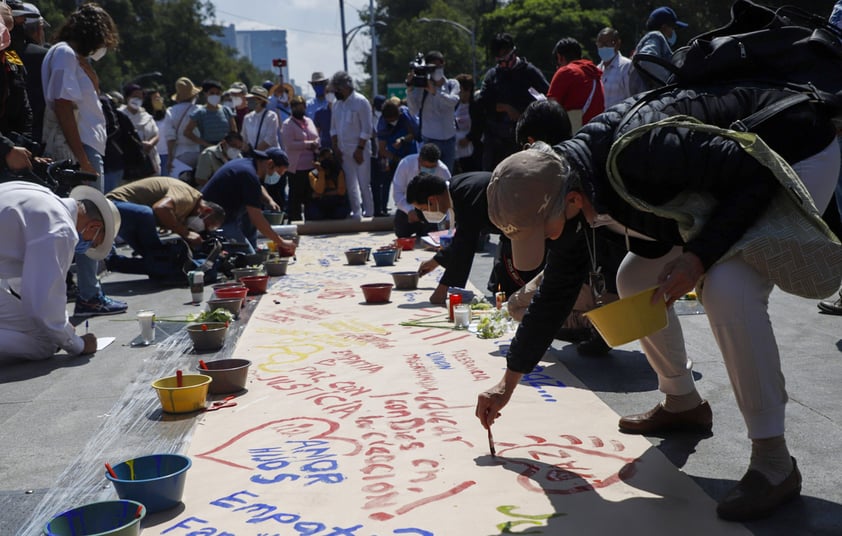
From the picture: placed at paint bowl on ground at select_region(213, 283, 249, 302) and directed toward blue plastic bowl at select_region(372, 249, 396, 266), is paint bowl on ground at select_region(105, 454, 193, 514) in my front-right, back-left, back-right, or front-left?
back-right

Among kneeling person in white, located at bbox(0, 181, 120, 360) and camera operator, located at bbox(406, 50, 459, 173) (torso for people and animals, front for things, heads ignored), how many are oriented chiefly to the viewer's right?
1

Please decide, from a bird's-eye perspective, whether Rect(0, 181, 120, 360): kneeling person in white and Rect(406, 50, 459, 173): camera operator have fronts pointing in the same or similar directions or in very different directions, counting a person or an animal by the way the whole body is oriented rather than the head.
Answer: very different directions

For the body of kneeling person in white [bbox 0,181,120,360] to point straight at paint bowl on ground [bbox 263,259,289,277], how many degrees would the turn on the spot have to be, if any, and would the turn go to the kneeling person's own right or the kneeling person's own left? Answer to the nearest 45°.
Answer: approximately 45° to the kneeling person's own left

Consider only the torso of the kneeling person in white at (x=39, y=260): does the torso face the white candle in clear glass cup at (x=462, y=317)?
yes

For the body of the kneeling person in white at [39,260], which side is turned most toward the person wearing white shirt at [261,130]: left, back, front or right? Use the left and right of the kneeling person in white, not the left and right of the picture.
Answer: left

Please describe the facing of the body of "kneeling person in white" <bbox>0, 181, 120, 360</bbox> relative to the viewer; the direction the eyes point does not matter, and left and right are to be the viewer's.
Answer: facing to the right of the viewer
